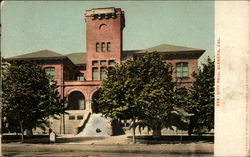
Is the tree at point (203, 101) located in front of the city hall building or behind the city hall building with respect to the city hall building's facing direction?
in front

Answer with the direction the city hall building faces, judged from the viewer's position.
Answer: facing the viewer

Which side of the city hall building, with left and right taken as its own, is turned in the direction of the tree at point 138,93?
front
